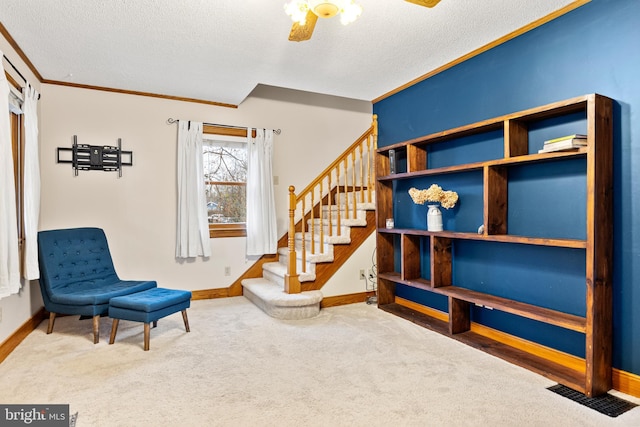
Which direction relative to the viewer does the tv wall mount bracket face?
toward the camera

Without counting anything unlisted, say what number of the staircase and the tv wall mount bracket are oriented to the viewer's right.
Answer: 0

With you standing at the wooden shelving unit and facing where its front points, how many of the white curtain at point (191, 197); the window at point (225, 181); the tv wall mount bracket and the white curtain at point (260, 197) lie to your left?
0

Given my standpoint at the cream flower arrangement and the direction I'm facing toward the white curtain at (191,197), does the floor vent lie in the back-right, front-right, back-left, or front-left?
back-left

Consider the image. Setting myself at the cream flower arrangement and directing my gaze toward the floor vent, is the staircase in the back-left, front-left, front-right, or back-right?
back-right

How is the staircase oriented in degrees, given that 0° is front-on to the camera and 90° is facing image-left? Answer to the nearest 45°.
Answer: approximately 45°

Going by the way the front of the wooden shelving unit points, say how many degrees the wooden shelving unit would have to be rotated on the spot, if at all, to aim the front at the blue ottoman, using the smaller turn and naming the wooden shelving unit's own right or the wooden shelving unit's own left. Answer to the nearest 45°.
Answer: approximately 45° to the wooden shelving unit's own right

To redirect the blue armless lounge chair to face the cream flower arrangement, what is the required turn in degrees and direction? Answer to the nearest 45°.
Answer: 0° — it already faces it

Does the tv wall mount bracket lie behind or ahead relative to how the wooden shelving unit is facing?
ahead

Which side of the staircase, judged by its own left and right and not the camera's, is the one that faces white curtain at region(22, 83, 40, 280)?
front

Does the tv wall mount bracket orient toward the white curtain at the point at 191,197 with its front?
no

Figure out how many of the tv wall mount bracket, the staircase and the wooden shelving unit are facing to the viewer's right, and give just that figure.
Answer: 0

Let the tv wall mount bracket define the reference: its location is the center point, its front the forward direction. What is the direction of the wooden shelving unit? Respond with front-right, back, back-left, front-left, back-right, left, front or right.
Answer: front-left

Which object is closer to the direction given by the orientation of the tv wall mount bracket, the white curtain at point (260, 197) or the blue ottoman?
the blue ottoman

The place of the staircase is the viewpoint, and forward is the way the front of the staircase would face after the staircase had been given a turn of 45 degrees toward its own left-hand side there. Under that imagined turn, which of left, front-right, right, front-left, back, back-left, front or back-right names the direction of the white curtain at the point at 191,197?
right

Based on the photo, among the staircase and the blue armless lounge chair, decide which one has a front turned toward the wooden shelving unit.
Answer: the blue armless lounge chair

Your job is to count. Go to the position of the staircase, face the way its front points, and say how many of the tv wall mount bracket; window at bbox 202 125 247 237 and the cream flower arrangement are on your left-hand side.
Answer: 1

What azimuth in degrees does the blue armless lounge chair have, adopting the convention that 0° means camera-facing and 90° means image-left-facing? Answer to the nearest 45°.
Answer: approximately 315°

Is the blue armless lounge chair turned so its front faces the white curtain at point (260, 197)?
no

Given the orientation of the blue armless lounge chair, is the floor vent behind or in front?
in front
